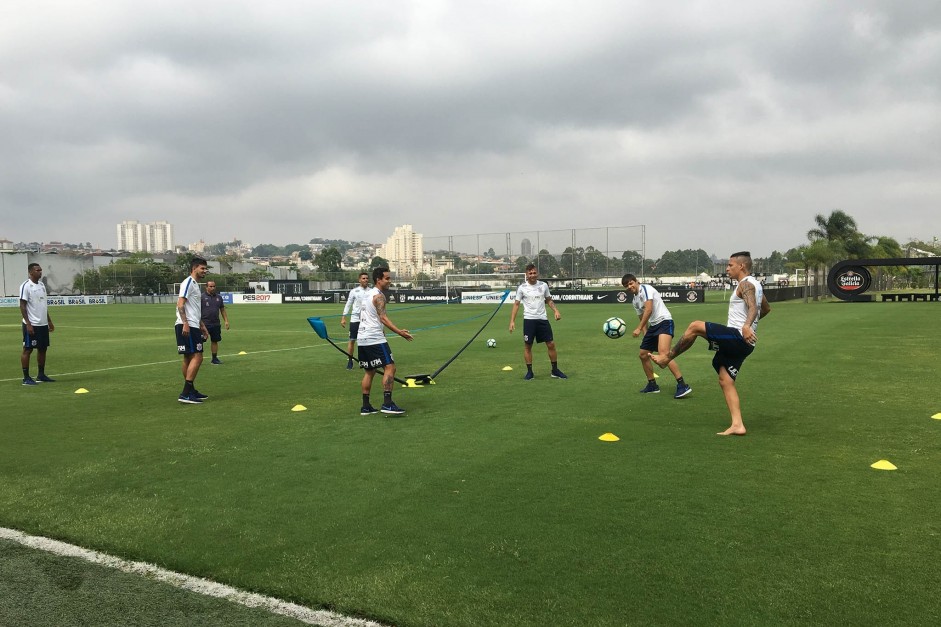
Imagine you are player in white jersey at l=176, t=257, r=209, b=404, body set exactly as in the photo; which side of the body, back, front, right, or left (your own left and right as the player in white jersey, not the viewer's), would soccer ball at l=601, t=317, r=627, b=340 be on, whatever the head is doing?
front

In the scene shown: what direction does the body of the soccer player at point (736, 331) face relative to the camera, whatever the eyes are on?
to the viewer's left

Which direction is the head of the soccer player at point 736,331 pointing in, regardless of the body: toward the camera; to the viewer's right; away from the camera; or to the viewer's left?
to the viewer's left

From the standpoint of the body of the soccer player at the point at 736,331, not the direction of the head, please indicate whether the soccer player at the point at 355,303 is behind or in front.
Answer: in front

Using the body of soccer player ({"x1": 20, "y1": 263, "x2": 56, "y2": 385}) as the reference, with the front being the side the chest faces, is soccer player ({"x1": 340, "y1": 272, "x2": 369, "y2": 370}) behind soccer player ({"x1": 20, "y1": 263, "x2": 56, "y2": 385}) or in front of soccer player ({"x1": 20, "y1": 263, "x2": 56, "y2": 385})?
in front

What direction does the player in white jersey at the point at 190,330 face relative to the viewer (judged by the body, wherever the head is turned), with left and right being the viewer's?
facing to the right of the viewer

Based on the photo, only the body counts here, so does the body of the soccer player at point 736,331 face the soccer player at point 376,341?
yes

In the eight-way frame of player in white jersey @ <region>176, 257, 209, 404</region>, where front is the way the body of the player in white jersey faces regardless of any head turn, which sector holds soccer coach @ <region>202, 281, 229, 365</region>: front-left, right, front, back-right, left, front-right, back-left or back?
left

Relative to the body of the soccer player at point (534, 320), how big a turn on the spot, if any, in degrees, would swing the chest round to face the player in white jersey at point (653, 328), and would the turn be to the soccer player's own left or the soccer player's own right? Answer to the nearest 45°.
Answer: approximately 45° to the soccer player's own left

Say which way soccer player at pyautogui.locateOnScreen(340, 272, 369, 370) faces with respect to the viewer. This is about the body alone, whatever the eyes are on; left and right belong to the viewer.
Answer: facing the viewer and to the right of the viewer

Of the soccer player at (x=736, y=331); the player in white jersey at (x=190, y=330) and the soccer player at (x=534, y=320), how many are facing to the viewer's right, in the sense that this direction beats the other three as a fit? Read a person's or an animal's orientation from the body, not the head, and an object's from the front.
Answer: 1

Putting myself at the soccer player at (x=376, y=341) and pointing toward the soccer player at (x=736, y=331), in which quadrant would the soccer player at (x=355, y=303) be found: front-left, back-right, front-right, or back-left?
back-left

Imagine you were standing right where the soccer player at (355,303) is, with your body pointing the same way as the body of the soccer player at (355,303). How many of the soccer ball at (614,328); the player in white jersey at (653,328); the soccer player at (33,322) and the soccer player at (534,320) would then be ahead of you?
3
